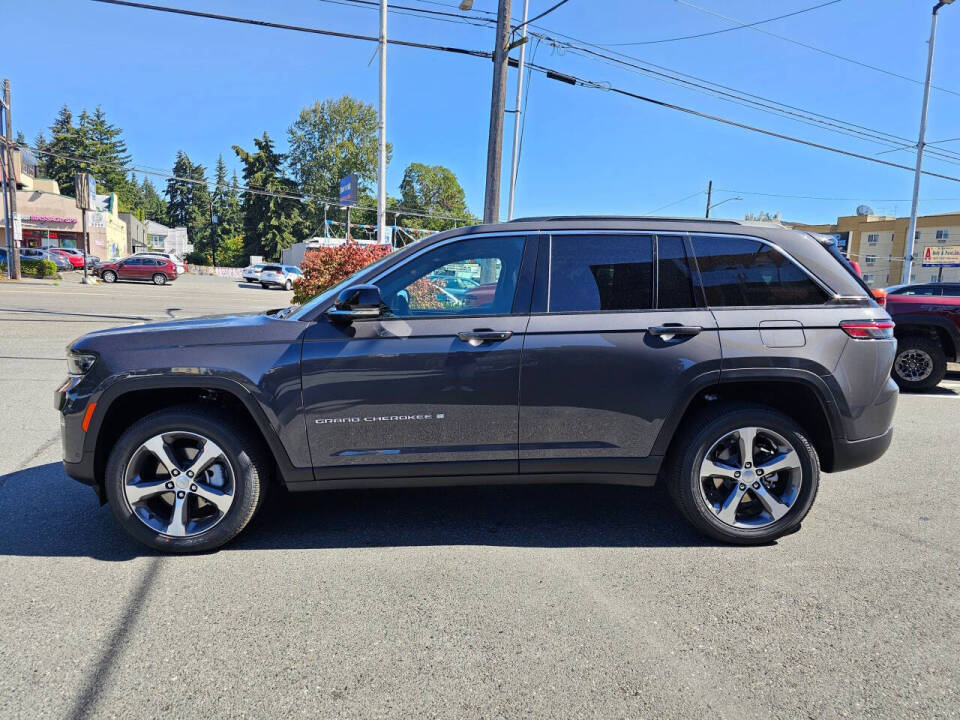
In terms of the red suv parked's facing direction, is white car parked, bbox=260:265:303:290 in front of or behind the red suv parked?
behind

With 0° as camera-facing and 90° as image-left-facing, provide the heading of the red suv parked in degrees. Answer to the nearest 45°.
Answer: approximately 90°

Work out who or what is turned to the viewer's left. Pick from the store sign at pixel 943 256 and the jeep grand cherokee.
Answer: the jeep grand cherokee

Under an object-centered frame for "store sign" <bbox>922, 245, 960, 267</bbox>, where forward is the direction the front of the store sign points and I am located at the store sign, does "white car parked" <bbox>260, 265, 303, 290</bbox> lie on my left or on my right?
on my right

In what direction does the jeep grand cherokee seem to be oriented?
to the viewer's left

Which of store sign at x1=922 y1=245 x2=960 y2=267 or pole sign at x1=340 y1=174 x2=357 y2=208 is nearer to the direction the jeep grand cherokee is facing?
the pole sign
